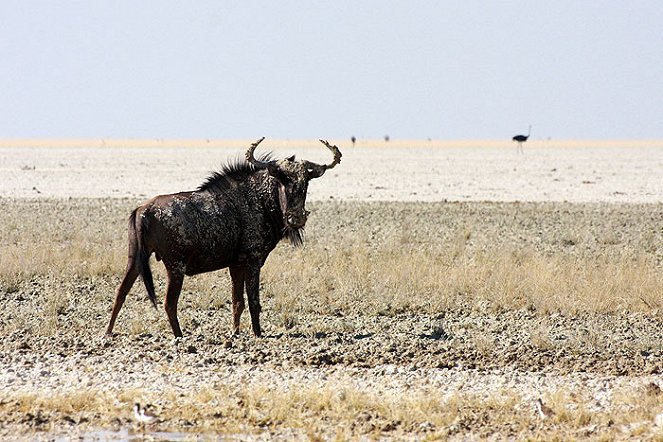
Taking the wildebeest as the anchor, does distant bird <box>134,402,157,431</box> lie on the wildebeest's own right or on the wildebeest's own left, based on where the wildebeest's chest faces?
on the wildebeest's own right

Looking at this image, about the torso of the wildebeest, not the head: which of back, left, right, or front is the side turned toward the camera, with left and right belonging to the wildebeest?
right

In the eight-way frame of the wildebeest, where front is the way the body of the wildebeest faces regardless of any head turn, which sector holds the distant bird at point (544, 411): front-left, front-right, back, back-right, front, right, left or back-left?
front-right
